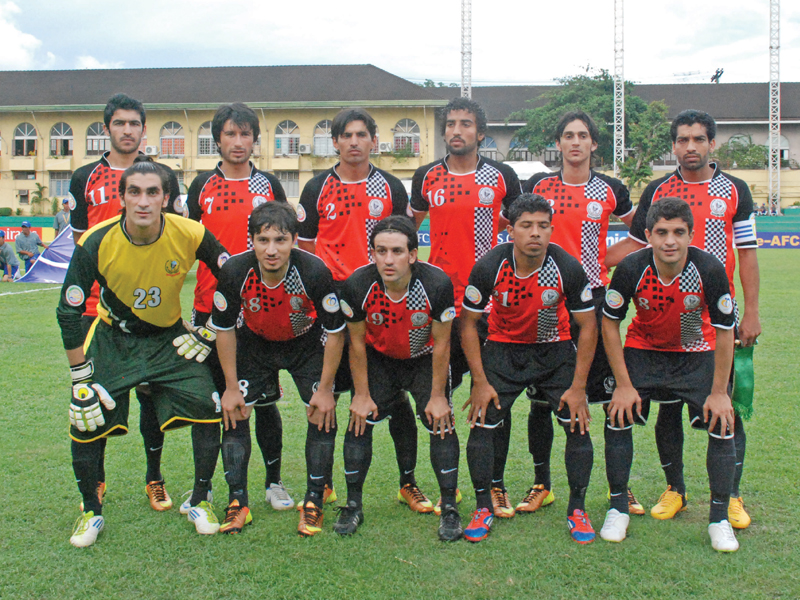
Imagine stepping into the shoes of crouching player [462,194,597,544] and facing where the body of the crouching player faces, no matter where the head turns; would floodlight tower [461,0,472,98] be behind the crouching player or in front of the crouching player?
behind

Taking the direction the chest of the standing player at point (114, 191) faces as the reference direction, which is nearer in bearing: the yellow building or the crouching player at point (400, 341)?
the crouching player

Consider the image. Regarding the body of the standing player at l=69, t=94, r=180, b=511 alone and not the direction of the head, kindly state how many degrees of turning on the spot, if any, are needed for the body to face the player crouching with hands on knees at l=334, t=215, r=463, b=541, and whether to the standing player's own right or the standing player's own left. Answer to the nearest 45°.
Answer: approximately 45° to the standing player's own left

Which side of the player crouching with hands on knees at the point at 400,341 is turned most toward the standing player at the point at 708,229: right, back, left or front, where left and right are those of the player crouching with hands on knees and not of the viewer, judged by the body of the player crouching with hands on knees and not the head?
left

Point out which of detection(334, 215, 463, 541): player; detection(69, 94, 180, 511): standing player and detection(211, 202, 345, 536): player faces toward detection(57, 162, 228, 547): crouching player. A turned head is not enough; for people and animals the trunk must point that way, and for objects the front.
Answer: detection(69, 94, 180, 511): standing player

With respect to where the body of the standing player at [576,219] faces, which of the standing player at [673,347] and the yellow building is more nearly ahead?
the standing player

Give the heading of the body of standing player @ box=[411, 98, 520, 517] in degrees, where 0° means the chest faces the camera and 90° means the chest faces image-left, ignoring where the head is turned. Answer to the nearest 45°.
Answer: approximately 0°

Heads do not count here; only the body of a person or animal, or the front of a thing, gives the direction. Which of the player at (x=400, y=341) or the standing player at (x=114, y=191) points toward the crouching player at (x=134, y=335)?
the standing player at (x=114, y=191)

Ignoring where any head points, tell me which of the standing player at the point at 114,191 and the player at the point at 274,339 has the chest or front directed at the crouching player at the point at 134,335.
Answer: the standing player at the point at 114,191

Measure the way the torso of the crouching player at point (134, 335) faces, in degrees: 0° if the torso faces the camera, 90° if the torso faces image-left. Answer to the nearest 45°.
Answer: approximately 0°
